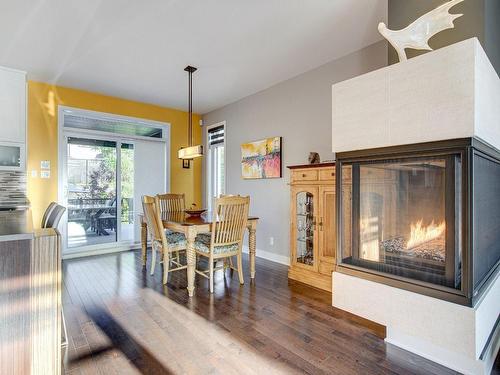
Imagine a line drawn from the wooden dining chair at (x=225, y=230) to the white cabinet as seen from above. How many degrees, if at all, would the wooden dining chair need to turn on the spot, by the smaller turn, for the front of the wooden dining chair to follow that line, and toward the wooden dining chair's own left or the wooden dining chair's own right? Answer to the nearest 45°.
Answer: approximately 45° to the wooden dining chair's own left

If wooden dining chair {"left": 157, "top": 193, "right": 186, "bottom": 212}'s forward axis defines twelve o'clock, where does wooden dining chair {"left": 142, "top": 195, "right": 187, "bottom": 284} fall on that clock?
wooden dining chair {"left": 142, "top": 195, "right": 187, "bottom": 284} is roughly at 12 o'clock from wooden dining chair {"left": 157, "top": 193, "right": 186, "bottom": 212}.

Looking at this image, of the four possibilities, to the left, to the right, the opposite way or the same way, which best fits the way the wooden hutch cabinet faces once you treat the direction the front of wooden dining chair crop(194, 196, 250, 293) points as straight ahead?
to the left

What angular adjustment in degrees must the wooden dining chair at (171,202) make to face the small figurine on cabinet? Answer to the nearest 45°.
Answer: approximately 45° to its left

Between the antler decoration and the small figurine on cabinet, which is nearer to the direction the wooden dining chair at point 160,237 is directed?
the small figurine on cabinet

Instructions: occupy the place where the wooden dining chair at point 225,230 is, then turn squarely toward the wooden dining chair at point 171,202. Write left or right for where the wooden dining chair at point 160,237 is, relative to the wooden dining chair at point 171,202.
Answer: left

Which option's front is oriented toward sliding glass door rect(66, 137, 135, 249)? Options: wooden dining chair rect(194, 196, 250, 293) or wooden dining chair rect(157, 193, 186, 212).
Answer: wooden dining chair rect(194, 196, 250, 293)

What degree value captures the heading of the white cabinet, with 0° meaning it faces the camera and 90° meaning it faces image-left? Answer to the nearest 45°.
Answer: approximately 315°

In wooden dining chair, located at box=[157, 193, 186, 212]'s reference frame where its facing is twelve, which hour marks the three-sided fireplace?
The three-sided fireplace is roughly at 11 o'clock from the wooden dining chair.

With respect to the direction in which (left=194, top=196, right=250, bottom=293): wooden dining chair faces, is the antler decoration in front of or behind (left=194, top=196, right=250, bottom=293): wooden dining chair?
behind

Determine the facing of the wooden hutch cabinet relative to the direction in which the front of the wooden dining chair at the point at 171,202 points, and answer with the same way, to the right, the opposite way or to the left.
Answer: to the right

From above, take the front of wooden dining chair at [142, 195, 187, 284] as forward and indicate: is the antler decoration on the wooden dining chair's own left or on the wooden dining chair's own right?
on the wooden dining chair's own right

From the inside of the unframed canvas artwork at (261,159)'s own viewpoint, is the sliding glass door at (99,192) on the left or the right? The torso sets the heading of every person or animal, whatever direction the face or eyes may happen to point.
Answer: on its right
